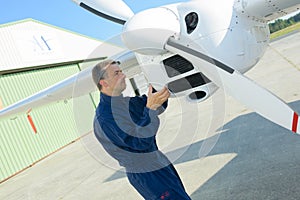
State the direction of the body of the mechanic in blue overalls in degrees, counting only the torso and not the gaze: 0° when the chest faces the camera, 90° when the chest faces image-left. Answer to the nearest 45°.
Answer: approximately 270°
